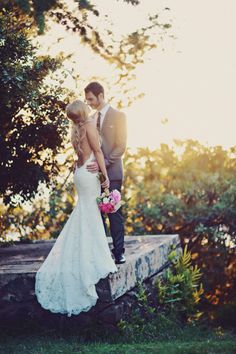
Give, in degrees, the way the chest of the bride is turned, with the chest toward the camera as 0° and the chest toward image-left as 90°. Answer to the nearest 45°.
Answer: approximately 225°

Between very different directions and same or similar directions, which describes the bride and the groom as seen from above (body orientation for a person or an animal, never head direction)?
very different directions

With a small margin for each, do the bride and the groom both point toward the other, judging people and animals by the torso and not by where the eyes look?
yes

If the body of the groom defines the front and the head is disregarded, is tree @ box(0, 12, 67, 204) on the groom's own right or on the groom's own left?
on the groom's own right

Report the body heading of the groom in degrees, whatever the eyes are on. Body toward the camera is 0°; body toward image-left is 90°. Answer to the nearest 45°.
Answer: approximately 45°

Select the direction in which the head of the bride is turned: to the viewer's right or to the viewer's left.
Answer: to the viewer's right
